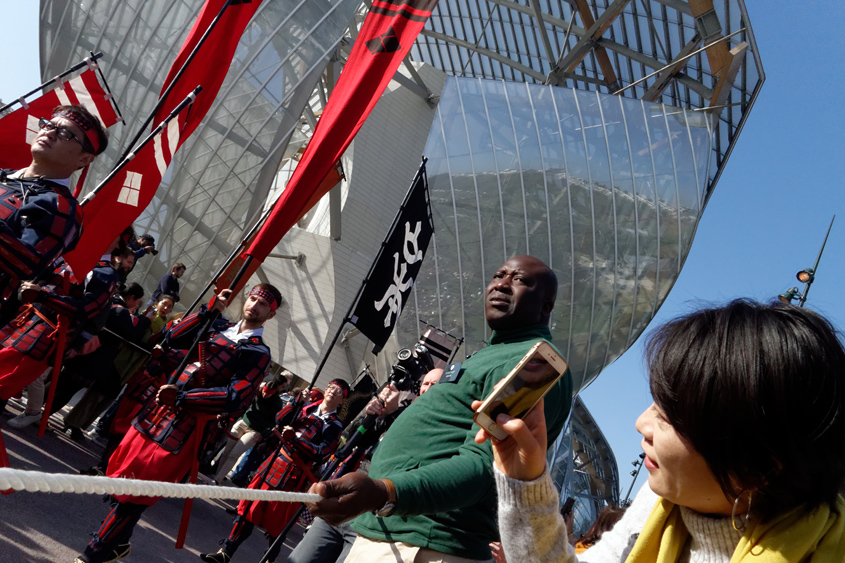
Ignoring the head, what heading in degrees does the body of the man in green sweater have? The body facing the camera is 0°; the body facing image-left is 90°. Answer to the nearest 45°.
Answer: approximately 45°

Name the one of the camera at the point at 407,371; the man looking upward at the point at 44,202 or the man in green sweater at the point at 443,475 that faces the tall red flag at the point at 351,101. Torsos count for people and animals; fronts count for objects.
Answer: the camera

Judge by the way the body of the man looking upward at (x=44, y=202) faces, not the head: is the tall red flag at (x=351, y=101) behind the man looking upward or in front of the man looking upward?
behind

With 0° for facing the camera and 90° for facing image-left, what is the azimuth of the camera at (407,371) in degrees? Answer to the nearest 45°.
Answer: approximately 45°

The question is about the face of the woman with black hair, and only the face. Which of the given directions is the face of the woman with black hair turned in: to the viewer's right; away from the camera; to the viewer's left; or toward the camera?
to the viewer's left

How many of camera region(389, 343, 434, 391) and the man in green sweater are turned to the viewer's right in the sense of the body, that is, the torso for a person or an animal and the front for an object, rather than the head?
0

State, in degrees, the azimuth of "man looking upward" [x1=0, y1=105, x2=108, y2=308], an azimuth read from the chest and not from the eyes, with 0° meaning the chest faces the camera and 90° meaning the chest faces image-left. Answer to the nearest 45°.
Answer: approximately 45°

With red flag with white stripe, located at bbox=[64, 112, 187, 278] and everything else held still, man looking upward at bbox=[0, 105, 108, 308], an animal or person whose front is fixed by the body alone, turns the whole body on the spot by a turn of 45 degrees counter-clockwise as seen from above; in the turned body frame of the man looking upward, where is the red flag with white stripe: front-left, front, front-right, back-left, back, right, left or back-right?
back

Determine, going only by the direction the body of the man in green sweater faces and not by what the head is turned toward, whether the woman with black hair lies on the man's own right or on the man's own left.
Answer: on the man's own left
